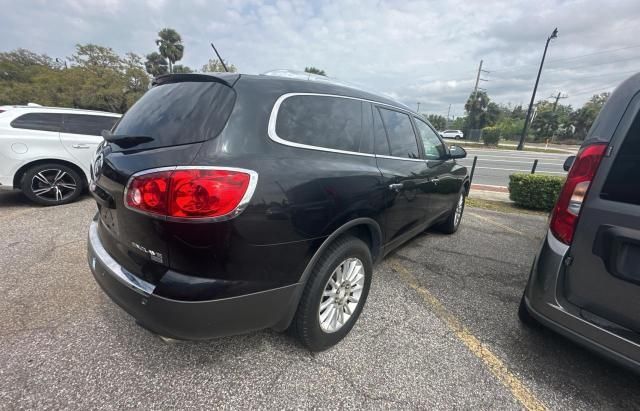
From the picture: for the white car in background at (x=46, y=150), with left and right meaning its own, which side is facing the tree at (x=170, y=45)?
left

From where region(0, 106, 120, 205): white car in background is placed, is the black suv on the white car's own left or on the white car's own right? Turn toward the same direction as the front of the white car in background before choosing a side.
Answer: on the white car's own right

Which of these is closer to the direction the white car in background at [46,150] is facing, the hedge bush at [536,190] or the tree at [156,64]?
the hedge bush

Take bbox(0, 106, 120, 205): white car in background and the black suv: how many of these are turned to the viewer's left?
0

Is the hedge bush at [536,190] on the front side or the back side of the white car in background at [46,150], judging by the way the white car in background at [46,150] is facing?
on the front side

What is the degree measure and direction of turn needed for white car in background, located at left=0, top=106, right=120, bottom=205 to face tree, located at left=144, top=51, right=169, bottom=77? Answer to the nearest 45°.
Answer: approximately 90° to its left

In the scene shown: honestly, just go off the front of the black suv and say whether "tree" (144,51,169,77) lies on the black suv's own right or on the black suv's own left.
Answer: on the black suv's own left

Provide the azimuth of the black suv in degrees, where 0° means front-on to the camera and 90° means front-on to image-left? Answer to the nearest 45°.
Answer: approximately 225°

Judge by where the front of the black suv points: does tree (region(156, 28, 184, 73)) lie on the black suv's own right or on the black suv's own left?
on the black suv's own left

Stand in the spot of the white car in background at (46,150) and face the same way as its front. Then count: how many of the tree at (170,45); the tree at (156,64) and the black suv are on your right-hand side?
1

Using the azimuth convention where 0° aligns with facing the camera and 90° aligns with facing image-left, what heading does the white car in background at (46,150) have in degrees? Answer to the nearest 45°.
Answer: approximately 270°
